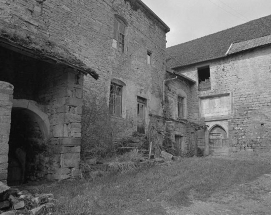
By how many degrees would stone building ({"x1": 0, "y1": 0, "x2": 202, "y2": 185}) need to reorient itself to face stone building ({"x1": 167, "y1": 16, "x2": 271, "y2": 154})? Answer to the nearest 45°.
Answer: approximately 90° to its left

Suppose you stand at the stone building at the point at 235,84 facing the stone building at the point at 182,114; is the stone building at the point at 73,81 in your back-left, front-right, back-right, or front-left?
front-left

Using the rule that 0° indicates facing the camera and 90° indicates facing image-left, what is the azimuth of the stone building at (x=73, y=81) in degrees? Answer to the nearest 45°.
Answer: approximately 315°

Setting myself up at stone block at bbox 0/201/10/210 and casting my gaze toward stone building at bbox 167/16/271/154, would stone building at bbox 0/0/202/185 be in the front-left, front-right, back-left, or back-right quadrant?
front-left

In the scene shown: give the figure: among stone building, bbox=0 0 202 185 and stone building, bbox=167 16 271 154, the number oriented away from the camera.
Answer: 0

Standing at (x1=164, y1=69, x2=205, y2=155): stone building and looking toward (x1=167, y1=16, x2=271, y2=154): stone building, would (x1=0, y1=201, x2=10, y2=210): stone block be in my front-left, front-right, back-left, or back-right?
back-right
